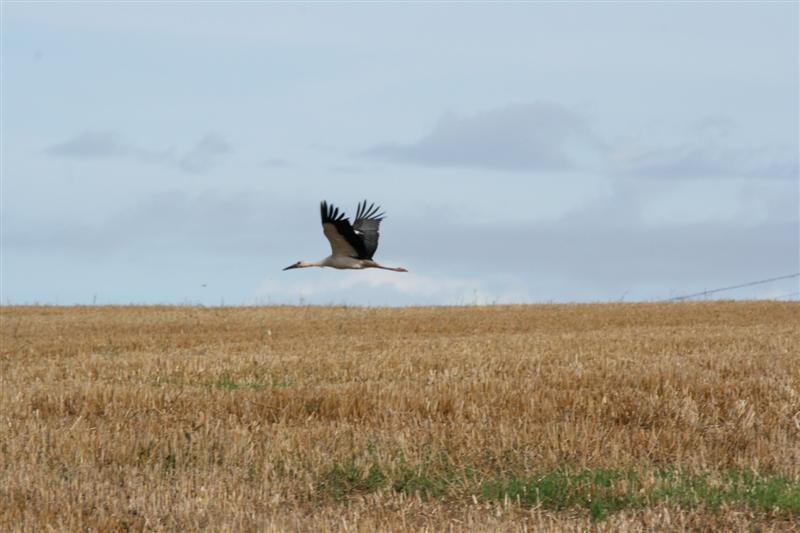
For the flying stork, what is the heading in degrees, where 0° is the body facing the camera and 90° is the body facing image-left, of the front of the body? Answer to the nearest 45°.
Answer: approximately 90°
